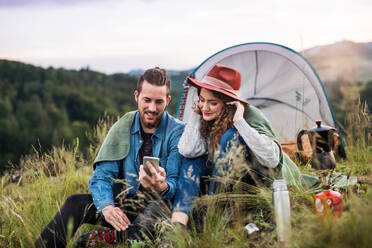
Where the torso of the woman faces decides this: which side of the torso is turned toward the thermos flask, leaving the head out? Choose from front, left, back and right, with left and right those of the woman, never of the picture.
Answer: left

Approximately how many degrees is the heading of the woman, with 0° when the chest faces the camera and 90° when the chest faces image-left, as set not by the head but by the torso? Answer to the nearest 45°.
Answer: approximately 45°

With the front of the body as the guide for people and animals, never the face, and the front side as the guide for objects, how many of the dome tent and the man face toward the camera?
2

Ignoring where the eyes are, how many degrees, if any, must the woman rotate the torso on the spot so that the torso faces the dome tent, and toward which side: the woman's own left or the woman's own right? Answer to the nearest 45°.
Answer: approximately 135° to the woman's own right

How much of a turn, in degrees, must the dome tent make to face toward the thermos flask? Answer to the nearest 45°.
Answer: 0° — it already faces it

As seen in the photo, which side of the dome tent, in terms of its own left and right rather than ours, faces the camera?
front

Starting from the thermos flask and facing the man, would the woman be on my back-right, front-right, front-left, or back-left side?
front-right

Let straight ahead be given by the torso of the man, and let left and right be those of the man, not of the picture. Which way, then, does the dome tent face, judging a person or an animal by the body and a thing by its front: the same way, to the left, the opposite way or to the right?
the same way

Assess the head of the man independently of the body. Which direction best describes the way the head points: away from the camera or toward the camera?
toward the camera

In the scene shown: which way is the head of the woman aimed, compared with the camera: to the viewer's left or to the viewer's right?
to the viewer's left

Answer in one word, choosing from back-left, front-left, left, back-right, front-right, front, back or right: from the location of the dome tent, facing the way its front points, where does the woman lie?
front

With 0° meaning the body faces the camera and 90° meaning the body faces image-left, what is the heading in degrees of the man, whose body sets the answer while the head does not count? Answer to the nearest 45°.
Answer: approximately 0°

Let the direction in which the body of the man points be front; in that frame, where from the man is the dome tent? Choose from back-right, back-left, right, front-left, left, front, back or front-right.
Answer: back-left
